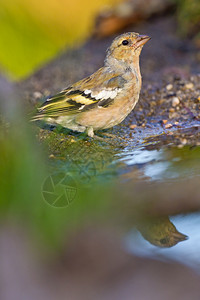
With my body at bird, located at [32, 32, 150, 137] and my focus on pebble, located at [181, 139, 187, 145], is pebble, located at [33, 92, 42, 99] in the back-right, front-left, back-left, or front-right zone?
back-left

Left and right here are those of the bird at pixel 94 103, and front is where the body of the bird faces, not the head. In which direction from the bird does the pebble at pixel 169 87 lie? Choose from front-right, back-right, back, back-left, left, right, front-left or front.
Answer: front-left

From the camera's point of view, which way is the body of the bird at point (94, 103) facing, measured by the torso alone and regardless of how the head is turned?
to the viewer's right

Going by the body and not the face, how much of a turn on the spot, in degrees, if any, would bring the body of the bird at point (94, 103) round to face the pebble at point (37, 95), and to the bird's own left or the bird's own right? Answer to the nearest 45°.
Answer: approximately 135° to the bird's own left

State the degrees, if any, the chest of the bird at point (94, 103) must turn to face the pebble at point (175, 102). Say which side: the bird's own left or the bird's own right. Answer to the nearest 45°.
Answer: approximately 45° to the bird's own left

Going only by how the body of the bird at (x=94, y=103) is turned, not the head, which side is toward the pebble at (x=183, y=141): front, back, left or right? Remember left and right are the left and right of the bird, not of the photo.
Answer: front
